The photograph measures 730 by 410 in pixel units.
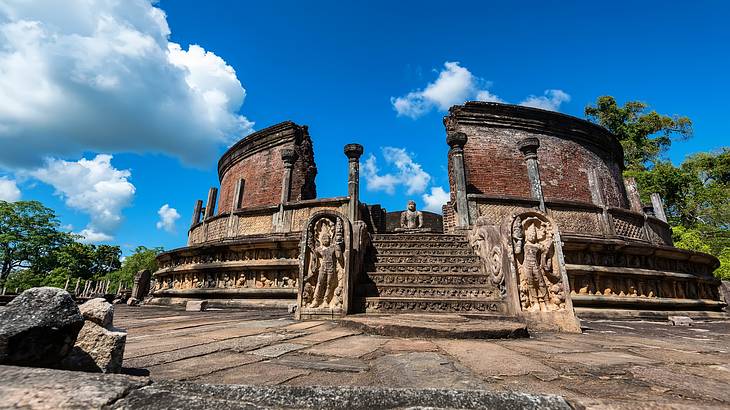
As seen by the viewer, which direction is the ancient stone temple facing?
toward the camera

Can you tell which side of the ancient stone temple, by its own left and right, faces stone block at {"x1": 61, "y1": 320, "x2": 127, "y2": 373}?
front

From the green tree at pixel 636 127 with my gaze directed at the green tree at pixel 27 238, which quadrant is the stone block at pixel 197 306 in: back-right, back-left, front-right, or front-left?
front-left

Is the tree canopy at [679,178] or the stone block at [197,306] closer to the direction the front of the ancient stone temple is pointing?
the stone block

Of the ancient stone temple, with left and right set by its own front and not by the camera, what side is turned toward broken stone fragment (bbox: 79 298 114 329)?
front

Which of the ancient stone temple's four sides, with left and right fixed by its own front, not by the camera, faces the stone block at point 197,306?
right

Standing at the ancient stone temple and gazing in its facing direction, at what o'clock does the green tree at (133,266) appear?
The green tree is roughly at 4 o'clock from the ancient stone temple.

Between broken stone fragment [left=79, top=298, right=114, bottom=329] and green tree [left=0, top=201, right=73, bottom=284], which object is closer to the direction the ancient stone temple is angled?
the broken stone fragment

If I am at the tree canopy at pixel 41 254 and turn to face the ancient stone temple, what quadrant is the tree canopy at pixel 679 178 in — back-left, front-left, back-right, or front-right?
front-left

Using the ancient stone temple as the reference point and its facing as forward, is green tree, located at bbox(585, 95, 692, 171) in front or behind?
behind

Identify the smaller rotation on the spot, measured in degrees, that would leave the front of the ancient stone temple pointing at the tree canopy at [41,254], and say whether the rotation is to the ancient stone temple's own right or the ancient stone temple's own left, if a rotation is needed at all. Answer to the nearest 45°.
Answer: approximately 90° to the ancient stone temple's own right

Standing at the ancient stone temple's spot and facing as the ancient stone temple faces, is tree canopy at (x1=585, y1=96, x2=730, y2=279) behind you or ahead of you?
behind
